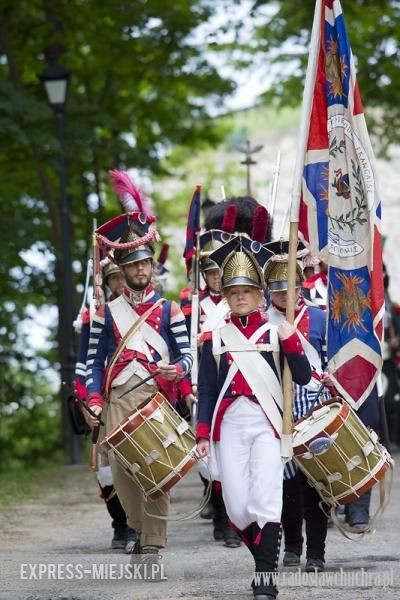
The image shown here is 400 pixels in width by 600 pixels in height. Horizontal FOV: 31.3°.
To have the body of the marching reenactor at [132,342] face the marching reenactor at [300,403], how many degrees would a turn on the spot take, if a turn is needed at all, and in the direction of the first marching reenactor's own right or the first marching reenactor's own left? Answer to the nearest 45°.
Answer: approximately 90° to the first marching reenactor's own left

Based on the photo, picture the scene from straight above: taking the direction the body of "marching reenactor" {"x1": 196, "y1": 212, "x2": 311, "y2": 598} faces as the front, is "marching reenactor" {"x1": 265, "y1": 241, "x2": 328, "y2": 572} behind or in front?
behind

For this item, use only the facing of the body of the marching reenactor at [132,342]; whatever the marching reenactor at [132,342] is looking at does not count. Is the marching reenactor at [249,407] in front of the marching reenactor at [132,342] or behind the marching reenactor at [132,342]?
in front

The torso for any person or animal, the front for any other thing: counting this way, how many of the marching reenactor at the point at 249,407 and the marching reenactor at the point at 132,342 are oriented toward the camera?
2

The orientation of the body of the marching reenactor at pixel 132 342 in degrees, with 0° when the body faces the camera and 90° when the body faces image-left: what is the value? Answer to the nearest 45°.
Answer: approximately 0°

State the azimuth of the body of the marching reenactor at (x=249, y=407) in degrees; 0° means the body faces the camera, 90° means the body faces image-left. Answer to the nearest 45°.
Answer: approximately 0°

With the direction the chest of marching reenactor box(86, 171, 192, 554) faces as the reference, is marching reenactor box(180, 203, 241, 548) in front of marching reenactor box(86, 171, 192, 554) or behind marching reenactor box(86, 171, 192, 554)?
behind
